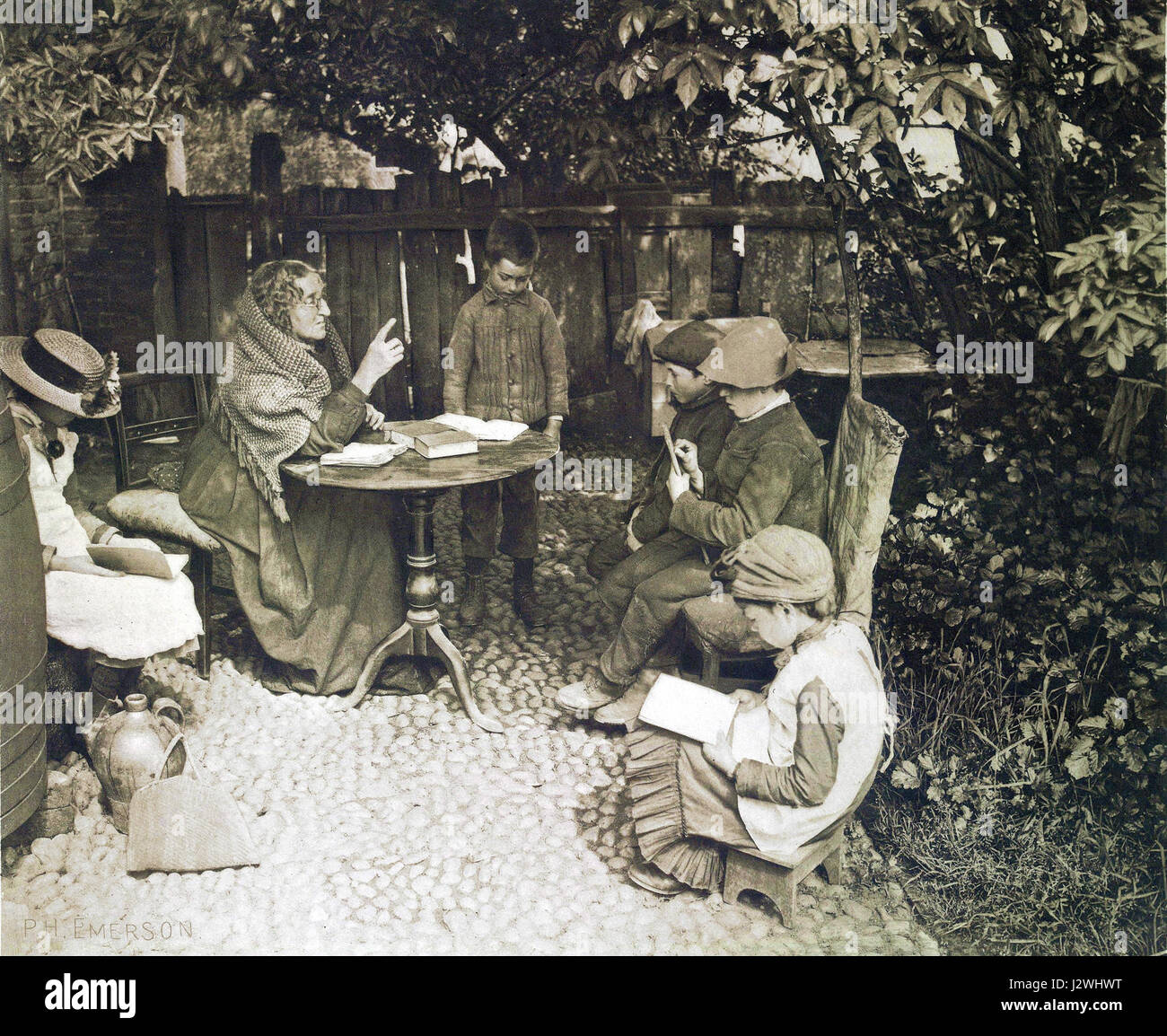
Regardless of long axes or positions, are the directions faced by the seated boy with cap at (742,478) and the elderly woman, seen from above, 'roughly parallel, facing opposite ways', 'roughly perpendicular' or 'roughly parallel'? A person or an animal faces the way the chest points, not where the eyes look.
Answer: roughly parallel, facing opposite ways

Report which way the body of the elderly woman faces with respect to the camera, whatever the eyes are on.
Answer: to the viewer's right

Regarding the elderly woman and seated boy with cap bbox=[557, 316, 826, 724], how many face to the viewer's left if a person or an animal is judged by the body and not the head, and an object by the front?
1

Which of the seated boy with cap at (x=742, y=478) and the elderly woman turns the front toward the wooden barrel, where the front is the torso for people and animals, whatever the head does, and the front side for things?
the seated boy with cap

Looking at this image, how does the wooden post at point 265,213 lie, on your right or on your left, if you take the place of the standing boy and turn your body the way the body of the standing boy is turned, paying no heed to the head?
on your right

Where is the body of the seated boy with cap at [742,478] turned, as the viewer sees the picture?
to the viewer's left

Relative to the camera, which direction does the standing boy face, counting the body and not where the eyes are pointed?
toward the camera

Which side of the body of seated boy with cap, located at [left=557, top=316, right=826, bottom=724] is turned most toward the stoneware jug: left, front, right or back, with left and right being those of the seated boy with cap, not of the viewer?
front

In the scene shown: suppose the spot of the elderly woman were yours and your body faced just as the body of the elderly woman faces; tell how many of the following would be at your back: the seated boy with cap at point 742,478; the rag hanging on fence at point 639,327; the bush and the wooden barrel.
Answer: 1

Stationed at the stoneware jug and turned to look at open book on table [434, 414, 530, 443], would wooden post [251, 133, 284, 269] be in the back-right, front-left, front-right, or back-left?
front-left

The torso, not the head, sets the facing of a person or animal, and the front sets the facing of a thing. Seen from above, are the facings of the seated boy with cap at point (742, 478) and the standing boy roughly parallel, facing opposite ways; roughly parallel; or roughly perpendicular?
roughly perpendicular

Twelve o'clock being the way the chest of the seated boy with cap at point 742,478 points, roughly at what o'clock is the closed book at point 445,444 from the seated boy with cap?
The closed book is roughly at 12 o'clock from the seated boy with cap.

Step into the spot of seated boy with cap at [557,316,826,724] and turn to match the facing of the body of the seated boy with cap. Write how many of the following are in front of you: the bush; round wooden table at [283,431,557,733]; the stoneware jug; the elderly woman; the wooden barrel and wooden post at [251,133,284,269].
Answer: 5

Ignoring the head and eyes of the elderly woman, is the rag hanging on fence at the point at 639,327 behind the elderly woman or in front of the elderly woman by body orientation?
in front

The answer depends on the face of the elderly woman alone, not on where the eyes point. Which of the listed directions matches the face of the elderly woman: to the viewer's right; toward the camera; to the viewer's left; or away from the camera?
to the viewer's right

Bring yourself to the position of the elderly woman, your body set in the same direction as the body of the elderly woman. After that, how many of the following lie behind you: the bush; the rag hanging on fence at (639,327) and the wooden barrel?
1
